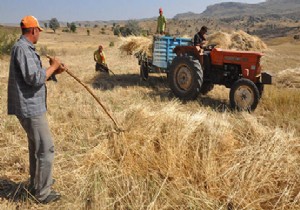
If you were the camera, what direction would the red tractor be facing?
facing the viewer and to the right of the viewer

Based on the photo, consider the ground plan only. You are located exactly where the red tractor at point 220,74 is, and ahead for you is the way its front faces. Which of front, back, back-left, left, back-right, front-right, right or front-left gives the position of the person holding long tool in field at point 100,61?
back

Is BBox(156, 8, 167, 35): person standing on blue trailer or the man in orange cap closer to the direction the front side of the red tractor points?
the man in orange cap

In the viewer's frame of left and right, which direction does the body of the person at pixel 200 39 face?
facing to the right of the viewer

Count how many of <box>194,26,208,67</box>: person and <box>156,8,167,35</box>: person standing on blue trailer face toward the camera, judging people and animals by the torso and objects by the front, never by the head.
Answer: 1

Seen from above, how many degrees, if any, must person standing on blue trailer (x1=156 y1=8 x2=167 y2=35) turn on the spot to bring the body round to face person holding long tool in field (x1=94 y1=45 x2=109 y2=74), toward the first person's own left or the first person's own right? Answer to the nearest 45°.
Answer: approximately 90° to the first person's own right

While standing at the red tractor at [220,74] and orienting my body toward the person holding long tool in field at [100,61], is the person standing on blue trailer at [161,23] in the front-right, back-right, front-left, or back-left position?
front-right

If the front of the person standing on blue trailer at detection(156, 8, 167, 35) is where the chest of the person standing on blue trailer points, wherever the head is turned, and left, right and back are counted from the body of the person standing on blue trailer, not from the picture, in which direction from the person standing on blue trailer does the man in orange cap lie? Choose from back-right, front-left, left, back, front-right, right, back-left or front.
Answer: front

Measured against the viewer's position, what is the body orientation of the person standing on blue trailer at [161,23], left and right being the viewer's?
facing the viewer

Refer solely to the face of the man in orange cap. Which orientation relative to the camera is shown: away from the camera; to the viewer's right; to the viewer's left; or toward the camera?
to the viewer's right
